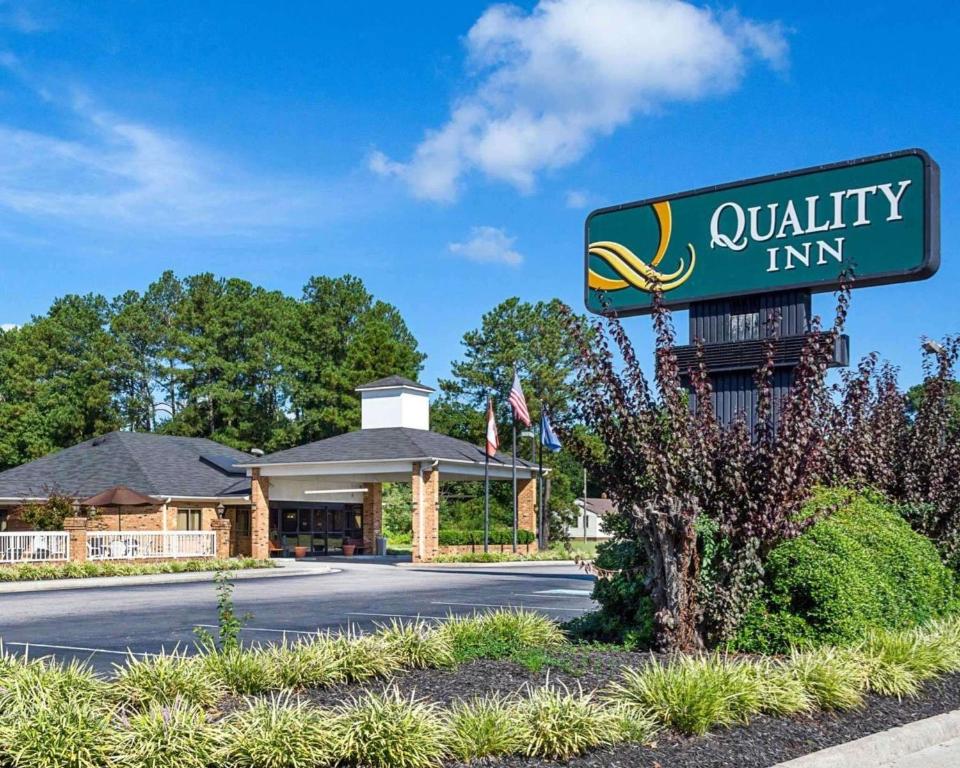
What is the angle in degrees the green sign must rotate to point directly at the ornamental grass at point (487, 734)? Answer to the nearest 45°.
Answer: approximately 45° to its left

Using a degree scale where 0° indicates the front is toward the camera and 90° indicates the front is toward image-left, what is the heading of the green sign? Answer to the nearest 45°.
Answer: approximately 45°

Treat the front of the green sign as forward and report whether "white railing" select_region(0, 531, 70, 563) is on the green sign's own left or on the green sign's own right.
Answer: on the green sign's own right

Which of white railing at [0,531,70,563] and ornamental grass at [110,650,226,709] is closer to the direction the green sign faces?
the ornamental grass

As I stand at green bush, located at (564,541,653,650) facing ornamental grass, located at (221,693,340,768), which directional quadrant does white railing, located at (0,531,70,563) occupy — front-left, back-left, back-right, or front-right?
back-right

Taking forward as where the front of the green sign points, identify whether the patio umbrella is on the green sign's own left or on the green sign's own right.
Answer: on the green sign's own right

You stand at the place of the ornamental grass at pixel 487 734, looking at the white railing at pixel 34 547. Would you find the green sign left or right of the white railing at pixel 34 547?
right

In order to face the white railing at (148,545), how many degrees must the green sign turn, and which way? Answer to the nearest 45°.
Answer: approximately 90° to its right

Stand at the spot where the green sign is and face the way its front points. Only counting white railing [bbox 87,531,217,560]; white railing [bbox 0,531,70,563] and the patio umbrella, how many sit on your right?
3

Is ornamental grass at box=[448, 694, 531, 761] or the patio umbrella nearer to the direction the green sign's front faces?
the ornamental grass
